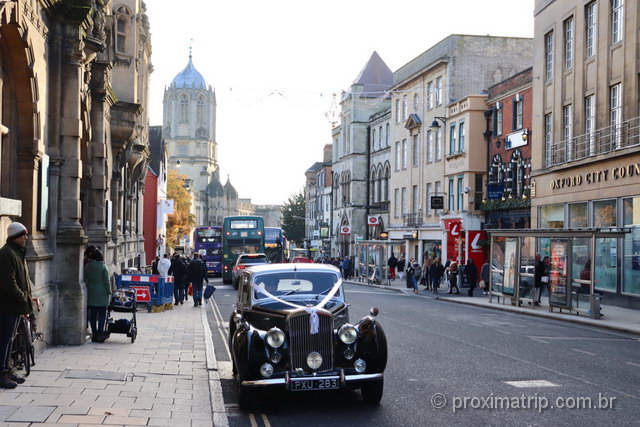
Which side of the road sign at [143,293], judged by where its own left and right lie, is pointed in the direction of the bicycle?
front

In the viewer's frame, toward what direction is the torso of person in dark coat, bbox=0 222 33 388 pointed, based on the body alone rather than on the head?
to the viewer's right

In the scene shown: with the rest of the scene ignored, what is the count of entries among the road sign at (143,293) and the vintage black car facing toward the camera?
2

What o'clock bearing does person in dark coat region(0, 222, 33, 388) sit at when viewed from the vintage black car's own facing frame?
The person in dark coat is roughly at 3 o'clock from the vintage black car.

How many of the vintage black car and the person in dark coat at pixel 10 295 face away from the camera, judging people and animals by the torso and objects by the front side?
0

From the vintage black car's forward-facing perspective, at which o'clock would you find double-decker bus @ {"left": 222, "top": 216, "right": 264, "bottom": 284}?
The double-decker bus is roughly at 6 o'clock from the vintage black car.

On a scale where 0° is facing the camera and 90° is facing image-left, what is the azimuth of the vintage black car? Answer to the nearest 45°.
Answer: approximately 0°
